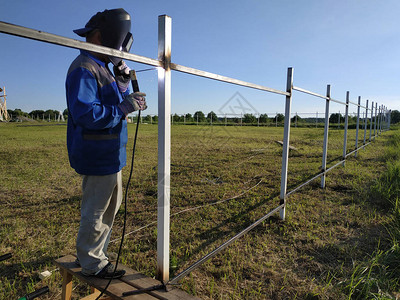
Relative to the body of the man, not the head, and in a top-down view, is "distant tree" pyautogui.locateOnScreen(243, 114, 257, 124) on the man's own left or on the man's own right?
on the man's own left

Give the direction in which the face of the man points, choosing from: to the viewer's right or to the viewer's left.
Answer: to the viewer's right

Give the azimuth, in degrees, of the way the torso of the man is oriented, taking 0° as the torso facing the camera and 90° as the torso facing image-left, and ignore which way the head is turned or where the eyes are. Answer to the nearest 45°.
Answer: approximately 270°
